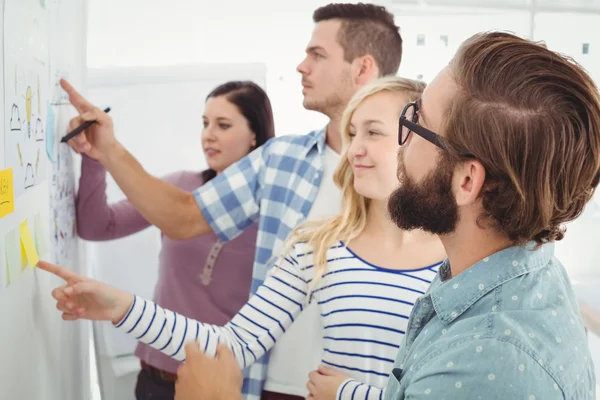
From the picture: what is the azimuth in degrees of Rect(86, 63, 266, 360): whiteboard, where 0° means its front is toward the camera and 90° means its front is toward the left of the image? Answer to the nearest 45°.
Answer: approximately 0°

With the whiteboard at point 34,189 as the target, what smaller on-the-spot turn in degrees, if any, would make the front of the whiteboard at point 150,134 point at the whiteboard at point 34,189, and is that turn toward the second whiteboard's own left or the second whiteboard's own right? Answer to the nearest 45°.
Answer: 0° — it already faces it

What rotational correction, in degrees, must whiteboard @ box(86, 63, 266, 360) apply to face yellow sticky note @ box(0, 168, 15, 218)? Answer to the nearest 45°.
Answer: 0° — it already faces it

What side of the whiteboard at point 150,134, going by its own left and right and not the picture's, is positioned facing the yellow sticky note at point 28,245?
front

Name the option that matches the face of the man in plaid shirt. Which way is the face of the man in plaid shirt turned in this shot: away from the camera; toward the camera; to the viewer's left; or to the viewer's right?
to the viewer's left
